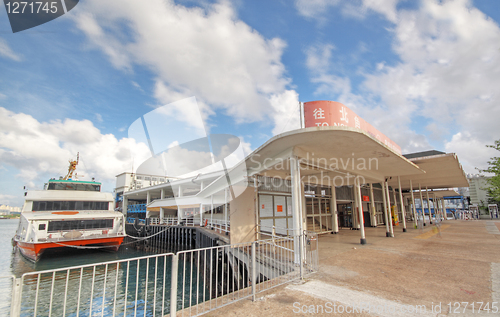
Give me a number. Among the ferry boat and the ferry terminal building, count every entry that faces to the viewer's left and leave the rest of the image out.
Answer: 0

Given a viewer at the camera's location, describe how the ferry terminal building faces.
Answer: facing the viewer and to the right of the viewer

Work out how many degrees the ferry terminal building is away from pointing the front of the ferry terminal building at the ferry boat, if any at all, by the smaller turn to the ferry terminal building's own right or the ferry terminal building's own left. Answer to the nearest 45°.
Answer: approximately 135° to the ferry terminal building's own right

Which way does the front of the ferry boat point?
toward the camera

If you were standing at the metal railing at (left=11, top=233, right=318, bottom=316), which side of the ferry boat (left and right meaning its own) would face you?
front
